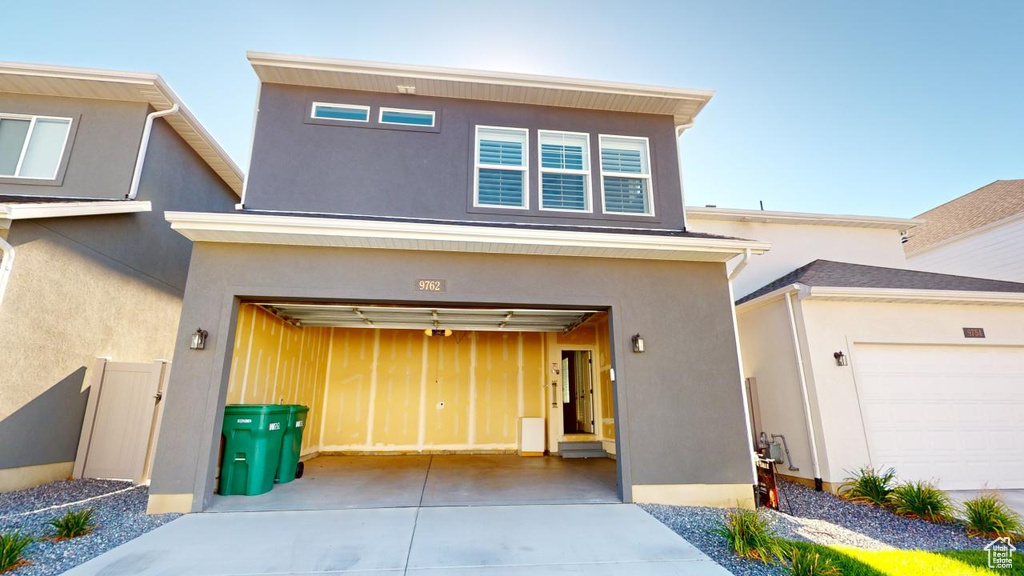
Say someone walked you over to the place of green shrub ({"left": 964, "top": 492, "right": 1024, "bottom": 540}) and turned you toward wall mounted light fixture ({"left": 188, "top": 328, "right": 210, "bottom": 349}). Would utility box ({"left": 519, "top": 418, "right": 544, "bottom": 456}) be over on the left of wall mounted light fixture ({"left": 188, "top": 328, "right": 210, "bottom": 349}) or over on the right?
right

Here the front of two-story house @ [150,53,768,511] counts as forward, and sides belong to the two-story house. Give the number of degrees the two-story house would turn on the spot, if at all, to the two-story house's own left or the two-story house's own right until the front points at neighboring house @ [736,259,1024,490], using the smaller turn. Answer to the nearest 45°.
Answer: approximately 90° to the two-story house's own left

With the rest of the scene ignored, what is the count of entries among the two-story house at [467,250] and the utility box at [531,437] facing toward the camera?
2

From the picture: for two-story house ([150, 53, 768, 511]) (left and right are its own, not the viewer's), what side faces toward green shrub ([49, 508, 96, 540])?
right

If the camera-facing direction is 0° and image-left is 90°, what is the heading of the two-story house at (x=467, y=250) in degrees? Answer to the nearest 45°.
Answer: approximately 0°

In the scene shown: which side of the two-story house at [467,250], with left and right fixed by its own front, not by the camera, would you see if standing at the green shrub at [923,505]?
left

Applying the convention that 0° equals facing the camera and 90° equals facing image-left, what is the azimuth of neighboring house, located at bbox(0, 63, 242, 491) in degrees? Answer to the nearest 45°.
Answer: approximately 45°
